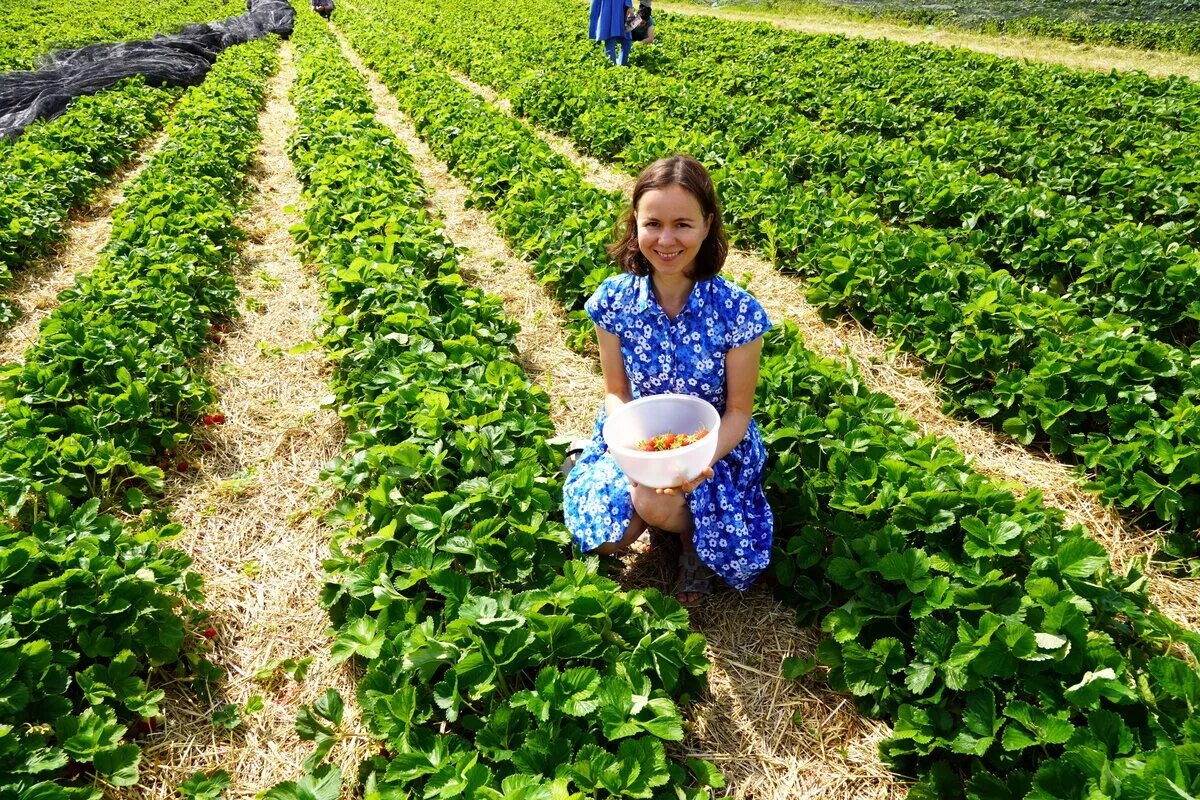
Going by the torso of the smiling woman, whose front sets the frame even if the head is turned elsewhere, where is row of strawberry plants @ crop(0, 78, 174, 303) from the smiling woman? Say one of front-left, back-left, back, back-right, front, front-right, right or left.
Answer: back-right

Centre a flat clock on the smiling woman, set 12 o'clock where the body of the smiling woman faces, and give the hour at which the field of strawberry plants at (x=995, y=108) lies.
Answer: The field of strawberry plants is roughly at 7 o'clock from the smiling woman.

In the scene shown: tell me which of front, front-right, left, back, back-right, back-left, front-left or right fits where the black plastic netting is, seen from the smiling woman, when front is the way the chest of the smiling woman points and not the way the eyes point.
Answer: back-right

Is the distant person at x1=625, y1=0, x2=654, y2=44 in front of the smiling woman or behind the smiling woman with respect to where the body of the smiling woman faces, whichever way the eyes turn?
behind

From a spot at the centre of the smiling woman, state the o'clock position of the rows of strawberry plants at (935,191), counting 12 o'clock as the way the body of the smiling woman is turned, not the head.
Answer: The rows of strawberry plants is roughly at 7 o'clock from the smiling woman.

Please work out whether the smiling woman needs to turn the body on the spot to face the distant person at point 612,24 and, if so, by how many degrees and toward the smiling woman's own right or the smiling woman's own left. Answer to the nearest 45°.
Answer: approximately 180°

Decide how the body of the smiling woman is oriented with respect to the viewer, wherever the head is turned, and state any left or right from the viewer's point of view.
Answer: facing the viewer
